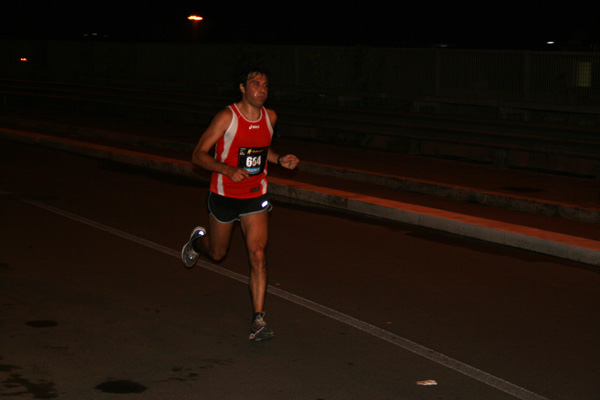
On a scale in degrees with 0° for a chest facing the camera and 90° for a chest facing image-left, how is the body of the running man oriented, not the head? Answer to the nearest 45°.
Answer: approximately 315°

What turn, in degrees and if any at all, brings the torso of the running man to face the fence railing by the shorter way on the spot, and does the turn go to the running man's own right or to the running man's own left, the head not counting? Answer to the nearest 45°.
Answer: approximately 135° to the running man's own left

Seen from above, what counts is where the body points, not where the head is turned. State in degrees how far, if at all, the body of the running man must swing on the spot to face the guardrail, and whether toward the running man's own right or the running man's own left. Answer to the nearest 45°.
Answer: approximately 135° to the running man's own left

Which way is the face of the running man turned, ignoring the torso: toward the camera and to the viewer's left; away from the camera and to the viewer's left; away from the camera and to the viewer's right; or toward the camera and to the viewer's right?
toward the camera and to the viewer's right

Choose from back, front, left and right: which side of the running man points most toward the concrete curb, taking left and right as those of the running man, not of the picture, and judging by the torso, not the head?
left
